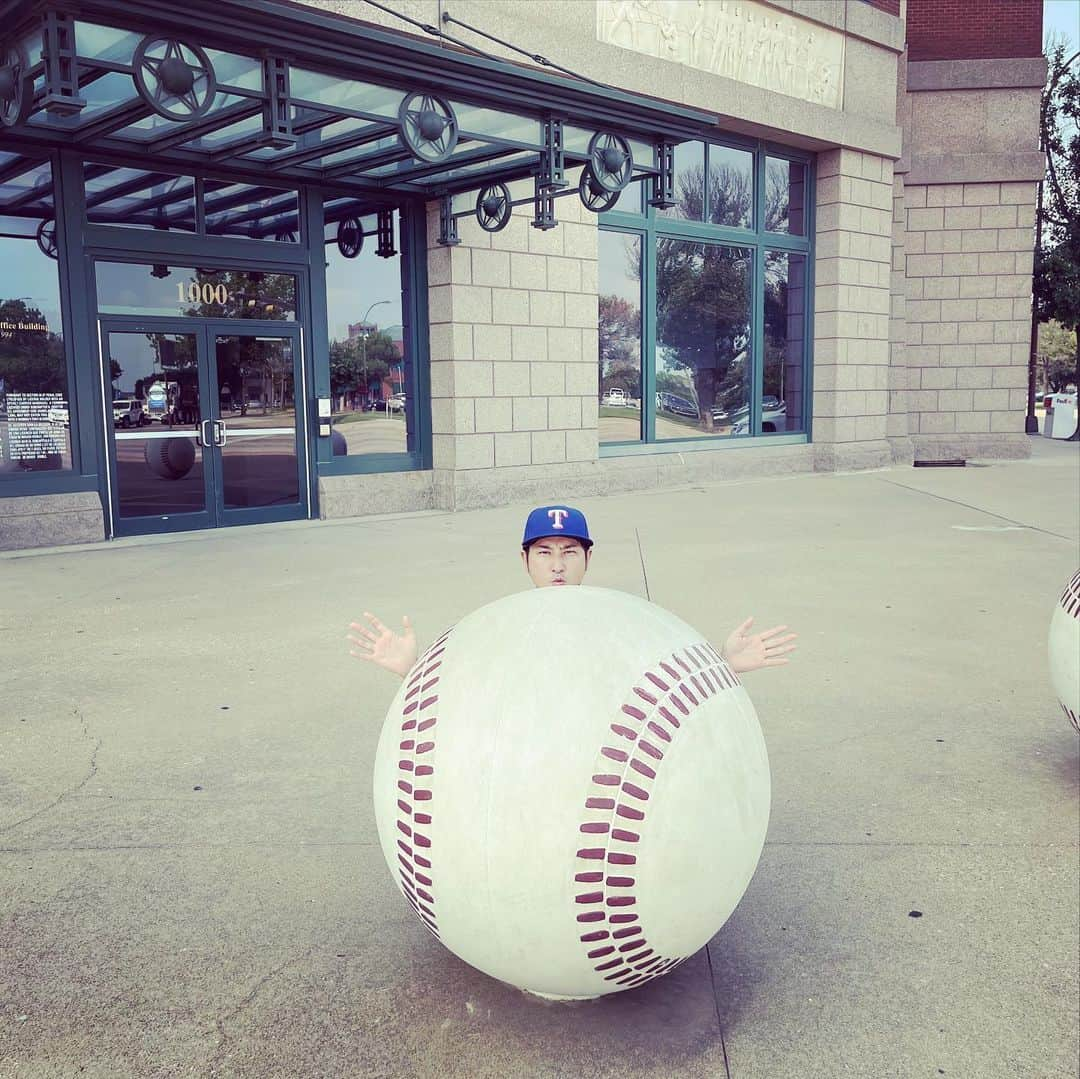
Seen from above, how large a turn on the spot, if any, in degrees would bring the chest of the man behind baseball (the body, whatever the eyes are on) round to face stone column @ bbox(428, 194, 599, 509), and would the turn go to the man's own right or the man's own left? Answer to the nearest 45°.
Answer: approximately 180°

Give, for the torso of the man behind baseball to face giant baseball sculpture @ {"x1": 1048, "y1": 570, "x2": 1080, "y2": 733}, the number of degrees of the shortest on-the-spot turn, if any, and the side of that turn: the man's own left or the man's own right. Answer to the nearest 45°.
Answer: approximately 135° to the man's own left

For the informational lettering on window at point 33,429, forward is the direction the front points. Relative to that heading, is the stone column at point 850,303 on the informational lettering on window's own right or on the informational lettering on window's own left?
on the informational lettering on window's own left

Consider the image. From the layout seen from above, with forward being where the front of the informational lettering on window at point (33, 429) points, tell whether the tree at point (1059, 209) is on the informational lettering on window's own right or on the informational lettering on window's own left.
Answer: on the informational lettering on window's own left

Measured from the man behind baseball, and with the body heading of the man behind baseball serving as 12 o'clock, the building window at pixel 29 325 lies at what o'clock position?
The building window is roughly at 5 o'clock from the man behind baseball.

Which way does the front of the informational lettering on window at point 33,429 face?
toward the camera

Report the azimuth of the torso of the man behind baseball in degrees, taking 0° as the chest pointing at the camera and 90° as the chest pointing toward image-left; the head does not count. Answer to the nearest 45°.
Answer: approximately 0°

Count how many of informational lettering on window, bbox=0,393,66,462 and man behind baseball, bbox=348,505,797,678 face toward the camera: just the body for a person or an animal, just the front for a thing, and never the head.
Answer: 2

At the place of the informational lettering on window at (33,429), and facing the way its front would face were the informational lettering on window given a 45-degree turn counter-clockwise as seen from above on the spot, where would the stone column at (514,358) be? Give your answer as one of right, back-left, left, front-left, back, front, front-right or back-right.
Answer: front-left

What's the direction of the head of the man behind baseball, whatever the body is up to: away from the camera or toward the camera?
toward the camera

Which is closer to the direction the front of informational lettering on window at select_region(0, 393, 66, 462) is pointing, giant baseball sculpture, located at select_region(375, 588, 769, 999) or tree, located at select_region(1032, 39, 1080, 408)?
the giant baseball sculpture
